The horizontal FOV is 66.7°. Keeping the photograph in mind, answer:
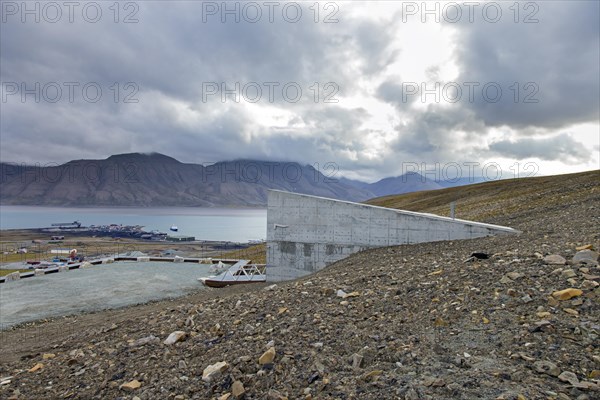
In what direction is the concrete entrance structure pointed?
to the viewer's left
